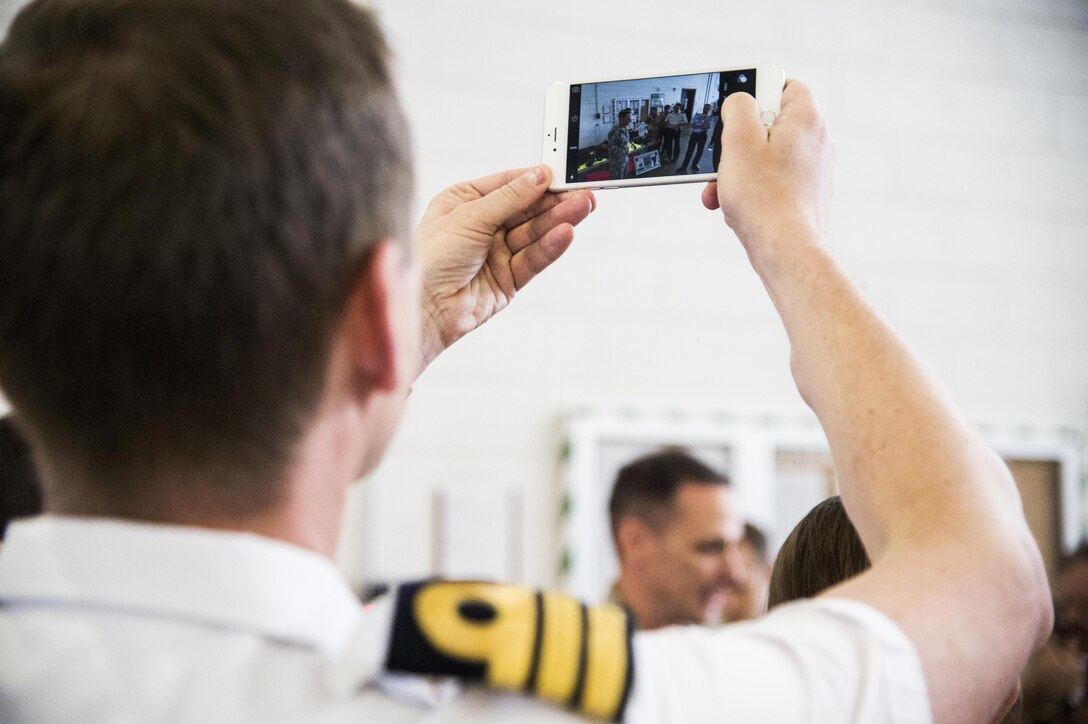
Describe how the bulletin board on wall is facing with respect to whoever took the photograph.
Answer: facing the viewer
